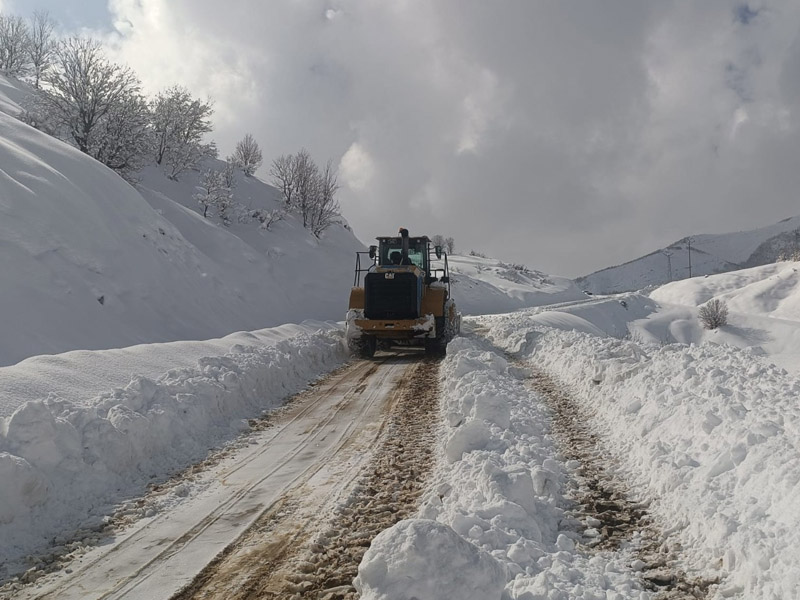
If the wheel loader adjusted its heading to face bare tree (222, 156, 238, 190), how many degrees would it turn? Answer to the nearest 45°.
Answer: approximately 45° to its left

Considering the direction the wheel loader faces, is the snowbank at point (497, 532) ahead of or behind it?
behind

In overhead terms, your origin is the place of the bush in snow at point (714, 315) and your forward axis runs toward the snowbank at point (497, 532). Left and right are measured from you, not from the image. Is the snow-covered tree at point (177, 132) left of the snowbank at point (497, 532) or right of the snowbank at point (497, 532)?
right

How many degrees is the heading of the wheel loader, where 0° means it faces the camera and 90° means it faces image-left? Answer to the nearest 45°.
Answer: approximately 180°

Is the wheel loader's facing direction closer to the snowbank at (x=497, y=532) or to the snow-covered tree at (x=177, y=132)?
the snow-covered tree

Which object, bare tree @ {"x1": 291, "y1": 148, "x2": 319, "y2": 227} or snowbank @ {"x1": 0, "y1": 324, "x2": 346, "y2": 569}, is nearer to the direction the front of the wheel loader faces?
the bare tree

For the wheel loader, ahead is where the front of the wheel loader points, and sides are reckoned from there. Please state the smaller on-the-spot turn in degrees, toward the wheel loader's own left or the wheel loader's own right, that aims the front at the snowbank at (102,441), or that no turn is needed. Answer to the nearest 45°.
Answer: approximately 180°

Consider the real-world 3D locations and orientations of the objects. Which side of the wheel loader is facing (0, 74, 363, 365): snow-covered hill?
left
